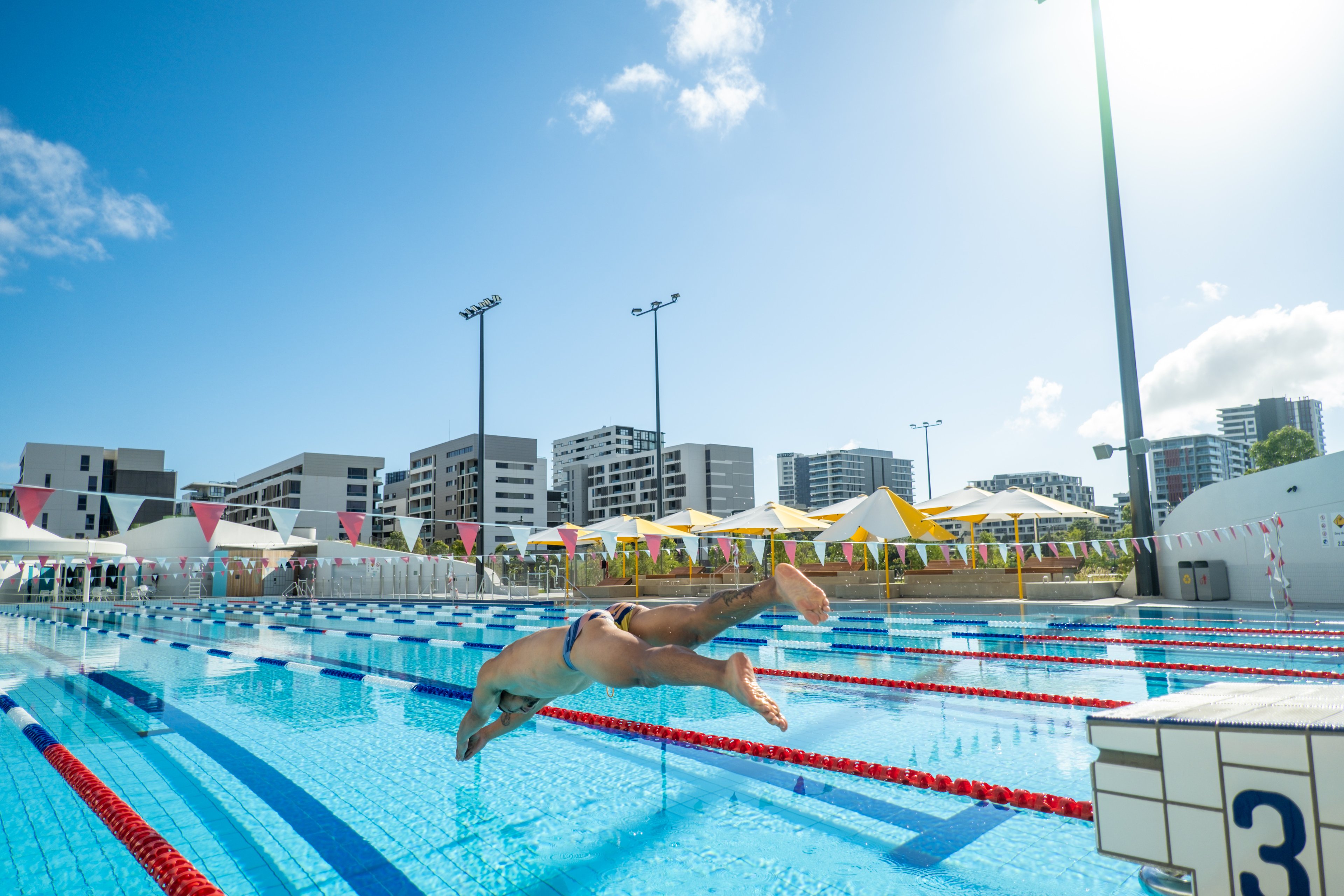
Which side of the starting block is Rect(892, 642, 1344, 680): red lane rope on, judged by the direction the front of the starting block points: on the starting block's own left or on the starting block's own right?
on the starting block's own right

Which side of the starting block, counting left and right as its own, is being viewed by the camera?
left

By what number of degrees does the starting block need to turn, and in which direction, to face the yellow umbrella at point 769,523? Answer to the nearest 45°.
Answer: approximately 45° to its right

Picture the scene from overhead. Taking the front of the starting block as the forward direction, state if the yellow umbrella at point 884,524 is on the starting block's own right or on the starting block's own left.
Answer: on the starting block's own right

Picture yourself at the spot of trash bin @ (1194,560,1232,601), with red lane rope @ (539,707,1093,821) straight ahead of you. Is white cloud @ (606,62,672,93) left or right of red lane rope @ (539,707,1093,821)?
right

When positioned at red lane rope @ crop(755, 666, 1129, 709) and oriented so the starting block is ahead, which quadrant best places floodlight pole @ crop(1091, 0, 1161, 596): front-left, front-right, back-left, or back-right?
back-left

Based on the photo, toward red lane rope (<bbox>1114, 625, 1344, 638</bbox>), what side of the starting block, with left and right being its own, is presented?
right

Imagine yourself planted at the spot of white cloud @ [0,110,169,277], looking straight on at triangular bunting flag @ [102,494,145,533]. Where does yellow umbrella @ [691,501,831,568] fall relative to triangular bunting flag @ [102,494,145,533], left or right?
left
